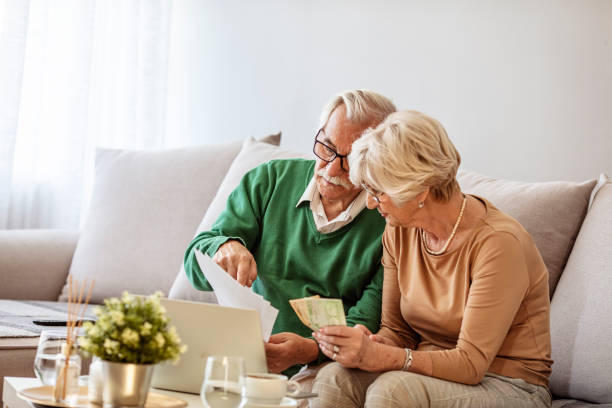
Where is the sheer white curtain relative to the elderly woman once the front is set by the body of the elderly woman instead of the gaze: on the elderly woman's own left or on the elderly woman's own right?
on the elderly woman's own right

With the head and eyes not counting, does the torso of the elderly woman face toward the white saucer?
yes

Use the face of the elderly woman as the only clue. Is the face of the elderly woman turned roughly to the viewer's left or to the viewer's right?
to the viewer's left

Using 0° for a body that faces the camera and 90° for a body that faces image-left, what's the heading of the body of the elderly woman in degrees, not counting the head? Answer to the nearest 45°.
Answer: approximately 45°

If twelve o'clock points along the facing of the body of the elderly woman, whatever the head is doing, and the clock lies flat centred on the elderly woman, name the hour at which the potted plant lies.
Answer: The potted plant is roughly at 12 o'clock from the elderly woman.
